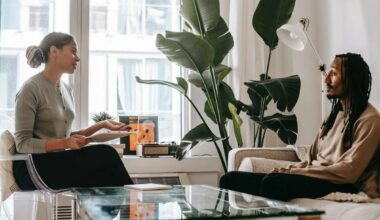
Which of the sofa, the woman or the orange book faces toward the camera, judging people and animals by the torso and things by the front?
the orange book

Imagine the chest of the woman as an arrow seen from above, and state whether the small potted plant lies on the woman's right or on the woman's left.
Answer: on the woman's left

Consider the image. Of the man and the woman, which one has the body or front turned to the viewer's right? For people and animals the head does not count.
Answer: the woman

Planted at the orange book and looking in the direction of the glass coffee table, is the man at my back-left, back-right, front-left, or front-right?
front-left

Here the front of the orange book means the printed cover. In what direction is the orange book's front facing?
toward the camera

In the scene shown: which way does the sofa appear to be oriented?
to the viewer's left

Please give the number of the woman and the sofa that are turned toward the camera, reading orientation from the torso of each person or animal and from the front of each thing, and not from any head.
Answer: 0

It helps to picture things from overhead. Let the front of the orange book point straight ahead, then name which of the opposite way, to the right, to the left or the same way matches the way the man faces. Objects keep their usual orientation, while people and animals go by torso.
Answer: to the right

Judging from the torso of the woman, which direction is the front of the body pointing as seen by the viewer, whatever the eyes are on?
to the viewer's right

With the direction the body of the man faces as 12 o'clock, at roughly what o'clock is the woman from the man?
The woman is roughly at 12 o'clock from the man.

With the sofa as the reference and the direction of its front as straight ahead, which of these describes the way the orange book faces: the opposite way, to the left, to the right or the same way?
to the left

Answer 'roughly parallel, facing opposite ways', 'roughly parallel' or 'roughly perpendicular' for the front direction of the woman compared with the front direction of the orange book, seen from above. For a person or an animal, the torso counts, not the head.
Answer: roughly perpendicular

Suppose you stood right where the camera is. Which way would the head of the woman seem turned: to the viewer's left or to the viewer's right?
to the viewer's right

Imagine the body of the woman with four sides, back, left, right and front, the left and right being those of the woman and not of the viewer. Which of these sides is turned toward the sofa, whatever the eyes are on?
front

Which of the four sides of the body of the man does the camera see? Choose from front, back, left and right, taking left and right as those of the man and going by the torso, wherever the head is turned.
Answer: left

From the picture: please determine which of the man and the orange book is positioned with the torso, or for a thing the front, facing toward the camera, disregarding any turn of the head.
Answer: the orange book

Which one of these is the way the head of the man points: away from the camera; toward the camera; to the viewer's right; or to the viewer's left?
to the viewer's left

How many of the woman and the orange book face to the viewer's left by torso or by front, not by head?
0

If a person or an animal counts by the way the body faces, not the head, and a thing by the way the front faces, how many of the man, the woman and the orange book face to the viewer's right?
1

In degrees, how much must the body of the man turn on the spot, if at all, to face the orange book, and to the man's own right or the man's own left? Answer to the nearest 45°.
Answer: approximately 45° to the man's own right
